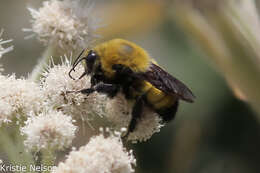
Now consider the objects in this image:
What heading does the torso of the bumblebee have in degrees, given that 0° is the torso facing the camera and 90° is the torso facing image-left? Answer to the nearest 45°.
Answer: approximately 90°

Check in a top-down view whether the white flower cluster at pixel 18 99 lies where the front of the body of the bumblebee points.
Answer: yes

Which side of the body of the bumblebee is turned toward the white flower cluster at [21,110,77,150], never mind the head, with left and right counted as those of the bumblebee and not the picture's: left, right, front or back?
front
